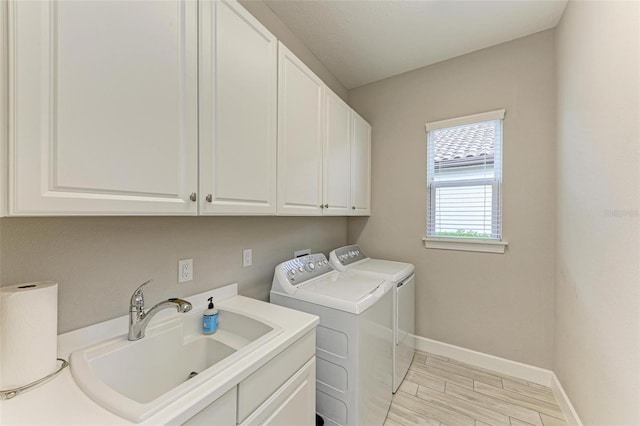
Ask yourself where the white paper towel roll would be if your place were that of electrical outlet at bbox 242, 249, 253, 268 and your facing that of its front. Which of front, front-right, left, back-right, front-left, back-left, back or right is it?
right

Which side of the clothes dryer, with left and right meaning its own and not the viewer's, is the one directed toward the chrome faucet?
right

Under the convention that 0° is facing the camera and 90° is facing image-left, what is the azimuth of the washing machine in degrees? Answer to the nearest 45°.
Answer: approximately 315°

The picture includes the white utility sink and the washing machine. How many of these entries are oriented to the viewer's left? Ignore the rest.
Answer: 0

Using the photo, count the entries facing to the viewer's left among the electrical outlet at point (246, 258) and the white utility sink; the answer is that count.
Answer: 0

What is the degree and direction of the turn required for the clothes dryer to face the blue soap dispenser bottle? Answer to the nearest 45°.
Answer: approximately 90° to its right

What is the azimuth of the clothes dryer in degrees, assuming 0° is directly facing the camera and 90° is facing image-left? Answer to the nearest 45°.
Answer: approximately 315°

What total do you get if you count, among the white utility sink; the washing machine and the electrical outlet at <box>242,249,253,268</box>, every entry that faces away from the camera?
0

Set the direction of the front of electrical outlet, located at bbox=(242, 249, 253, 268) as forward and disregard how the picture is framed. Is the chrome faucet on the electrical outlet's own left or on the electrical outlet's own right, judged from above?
on the electrical outlet's own right

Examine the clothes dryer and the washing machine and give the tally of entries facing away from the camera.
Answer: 0

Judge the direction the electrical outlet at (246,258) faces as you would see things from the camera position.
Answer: facing the viewer and to the right of the viewer

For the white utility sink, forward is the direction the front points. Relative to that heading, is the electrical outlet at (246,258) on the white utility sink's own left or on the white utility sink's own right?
on the white utility sink's own left

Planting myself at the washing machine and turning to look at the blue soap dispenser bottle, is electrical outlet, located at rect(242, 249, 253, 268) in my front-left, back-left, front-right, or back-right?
front-right
